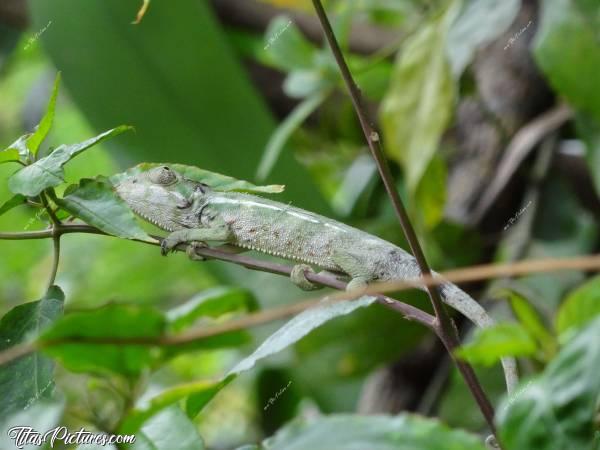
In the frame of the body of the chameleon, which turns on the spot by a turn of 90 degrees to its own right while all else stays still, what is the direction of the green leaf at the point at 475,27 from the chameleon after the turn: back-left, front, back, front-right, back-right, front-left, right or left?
front-right

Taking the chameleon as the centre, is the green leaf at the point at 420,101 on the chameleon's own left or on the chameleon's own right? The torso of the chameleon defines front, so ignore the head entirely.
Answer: on the chameleon's own right

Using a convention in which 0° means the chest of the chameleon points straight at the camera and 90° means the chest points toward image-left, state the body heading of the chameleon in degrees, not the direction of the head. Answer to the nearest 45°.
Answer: approximately 90°

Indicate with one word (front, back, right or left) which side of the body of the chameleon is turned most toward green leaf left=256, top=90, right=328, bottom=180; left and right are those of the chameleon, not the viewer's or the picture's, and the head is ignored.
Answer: right
